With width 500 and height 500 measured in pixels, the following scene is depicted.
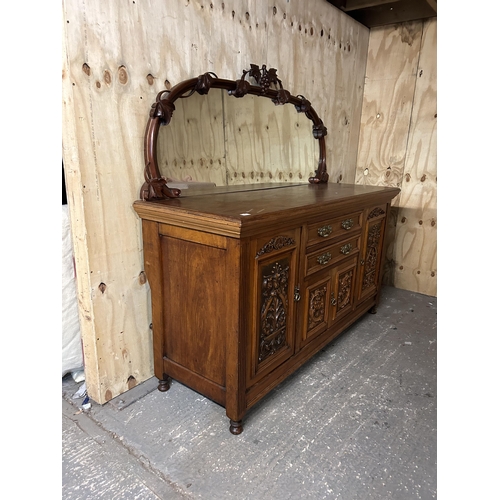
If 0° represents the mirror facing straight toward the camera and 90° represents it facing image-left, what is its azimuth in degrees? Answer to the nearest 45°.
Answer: approximately 315°

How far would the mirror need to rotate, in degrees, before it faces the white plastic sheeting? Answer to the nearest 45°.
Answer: approximately 90° to its right

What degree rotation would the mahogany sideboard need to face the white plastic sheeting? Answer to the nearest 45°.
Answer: approximately 135° to its right
